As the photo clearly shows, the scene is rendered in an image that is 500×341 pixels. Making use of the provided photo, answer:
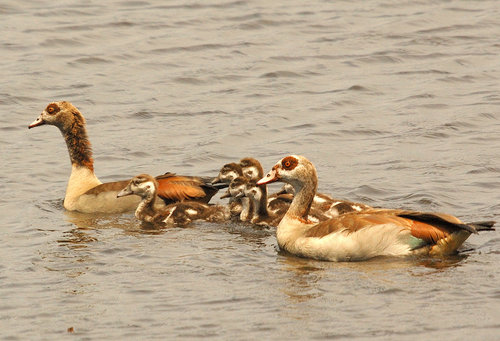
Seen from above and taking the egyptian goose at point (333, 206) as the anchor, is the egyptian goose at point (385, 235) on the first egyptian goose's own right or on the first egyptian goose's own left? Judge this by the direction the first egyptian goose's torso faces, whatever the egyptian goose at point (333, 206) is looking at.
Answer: on the first egyptian goose's own left

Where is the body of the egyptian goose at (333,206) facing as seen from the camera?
to the viewer's left

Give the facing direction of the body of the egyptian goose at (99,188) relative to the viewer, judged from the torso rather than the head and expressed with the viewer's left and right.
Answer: facing to the left of the viewer

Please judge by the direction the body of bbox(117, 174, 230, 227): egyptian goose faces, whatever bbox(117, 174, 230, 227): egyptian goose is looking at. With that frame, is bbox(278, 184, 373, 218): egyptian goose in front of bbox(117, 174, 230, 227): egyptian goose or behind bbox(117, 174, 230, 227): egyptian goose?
behind

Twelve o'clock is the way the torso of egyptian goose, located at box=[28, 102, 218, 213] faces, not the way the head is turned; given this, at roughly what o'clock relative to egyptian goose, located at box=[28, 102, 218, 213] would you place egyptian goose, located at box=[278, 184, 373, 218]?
egyptian goose, located at box=[278, 184, 373, 218] is roughly at 7 o'clock from egyptian goose, located at box=[28, 102, 218, 213].

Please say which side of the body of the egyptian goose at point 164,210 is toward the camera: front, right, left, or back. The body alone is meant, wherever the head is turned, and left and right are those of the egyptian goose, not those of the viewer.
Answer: left

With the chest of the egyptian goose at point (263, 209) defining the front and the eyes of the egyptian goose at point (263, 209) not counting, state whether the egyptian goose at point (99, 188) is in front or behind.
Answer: in front

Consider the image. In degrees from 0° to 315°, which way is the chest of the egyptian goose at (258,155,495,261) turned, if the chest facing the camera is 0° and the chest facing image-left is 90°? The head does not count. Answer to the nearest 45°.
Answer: approximately 90°

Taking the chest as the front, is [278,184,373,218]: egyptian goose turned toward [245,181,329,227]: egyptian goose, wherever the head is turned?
yes

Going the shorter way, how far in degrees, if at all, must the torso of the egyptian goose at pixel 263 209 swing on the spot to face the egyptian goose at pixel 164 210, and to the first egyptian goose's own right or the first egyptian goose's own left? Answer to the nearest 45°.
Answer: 0° — it already faces it

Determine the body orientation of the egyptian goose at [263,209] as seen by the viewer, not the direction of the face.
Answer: to the viewer's left

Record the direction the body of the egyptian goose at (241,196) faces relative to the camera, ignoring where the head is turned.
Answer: to the viewer's left
